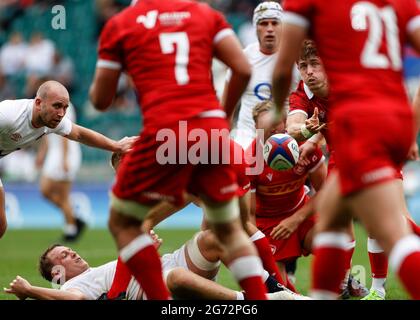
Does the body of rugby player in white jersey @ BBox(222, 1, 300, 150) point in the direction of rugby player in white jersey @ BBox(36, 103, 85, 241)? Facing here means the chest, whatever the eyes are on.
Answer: no

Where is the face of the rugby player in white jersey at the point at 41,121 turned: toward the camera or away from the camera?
toward the camera

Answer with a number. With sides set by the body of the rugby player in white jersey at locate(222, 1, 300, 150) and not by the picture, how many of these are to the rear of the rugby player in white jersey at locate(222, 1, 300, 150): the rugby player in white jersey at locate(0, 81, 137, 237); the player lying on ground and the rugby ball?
0

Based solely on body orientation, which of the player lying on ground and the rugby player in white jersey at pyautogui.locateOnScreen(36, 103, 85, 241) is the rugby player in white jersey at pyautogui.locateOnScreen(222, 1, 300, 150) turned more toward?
the player lying on ground

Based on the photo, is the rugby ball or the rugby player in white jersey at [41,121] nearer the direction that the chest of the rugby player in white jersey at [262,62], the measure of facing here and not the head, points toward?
the rugby ball

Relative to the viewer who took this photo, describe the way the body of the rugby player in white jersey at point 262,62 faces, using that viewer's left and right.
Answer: facing the viewer

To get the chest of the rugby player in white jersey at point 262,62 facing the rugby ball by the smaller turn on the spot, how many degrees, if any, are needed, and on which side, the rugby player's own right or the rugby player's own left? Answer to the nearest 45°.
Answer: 0° — they already face it

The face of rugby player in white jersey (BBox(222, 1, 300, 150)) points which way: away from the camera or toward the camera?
toward the camera

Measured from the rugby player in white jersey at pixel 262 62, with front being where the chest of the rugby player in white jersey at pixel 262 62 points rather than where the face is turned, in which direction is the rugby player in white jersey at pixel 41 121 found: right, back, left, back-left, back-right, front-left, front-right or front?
front-right

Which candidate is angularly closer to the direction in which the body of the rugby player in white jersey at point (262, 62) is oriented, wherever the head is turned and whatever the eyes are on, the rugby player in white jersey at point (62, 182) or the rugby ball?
the rugby ball
